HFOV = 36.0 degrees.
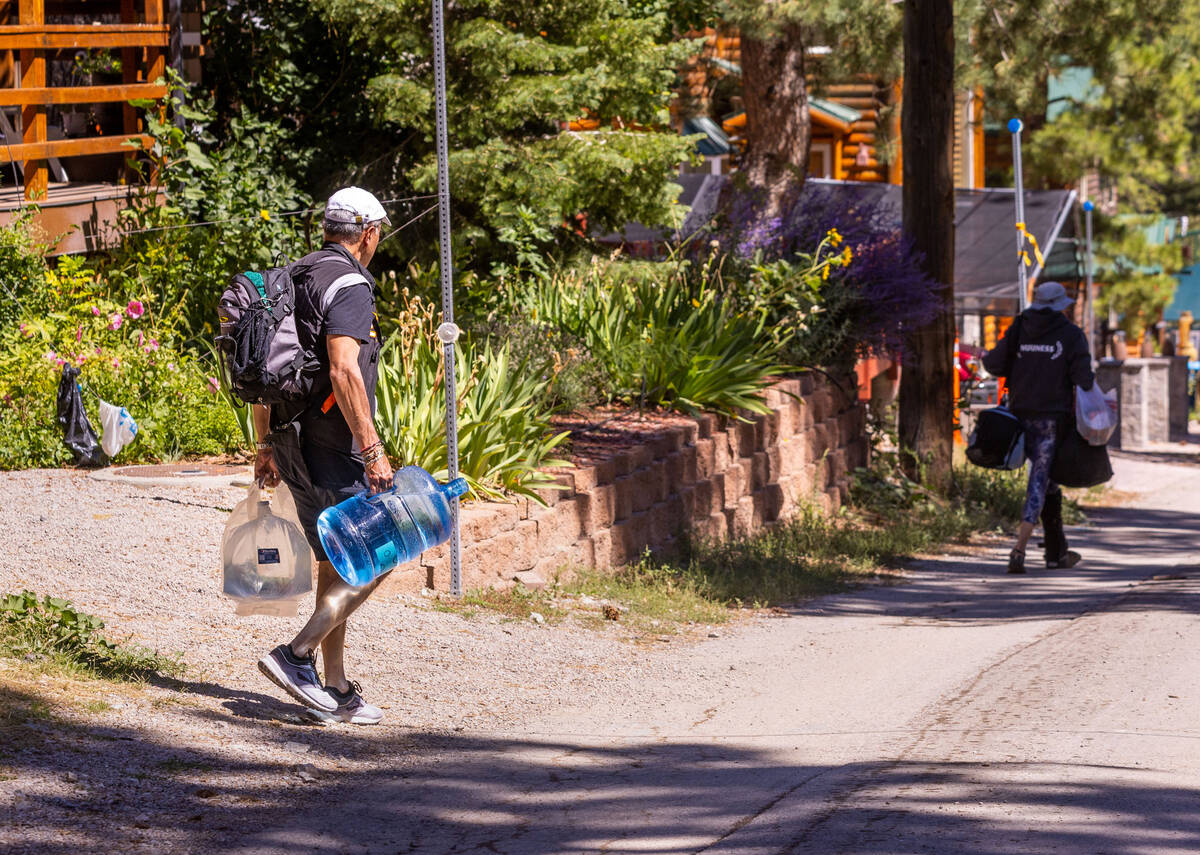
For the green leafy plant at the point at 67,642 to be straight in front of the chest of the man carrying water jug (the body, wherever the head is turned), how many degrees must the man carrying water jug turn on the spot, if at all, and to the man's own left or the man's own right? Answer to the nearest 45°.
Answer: approximately 135° to the man's own left

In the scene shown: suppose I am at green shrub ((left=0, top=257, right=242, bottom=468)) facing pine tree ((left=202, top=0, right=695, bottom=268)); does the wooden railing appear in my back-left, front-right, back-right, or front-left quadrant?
front-left

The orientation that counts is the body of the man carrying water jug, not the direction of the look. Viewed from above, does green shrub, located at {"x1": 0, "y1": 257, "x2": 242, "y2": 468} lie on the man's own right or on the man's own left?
on the man's own left

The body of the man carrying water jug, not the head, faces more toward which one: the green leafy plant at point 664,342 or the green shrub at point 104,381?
the green leafy plant

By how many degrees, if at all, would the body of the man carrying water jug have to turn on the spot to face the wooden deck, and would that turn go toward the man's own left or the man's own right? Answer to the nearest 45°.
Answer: approximately 90° to the man's own left

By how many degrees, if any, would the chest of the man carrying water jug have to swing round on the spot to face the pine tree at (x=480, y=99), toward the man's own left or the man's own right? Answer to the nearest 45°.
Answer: approximately 90° to the man's own left

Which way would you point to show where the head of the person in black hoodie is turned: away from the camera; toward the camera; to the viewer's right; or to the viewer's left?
away from the camera

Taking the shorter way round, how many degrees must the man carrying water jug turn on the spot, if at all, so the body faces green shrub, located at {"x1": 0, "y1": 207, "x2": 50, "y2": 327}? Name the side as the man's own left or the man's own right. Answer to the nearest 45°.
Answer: approximately 90° to the man's own left

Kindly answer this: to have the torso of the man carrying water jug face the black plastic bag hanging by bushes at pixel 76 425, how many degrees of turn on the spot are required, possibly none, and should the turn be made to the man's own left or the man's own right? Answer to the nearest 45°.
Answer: approximately 90° to the man's own left

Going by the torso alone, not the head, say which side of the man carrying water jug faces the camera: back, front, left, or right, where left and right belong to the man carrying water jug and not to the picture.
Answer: right

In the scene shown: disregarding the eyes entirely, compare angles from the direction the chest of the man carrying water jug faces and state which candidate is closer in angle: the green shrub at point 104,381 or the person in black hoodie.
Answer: the person in black hoodie

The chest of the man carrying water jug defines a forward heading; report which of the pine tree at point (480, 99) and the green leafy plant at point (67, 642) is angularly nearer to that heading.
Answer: the pine tree

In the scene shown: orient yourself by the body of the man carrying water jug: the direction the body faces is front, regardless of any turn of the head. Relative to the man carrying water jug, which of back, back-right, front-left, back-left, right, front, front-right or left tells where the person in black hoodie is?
front-left
